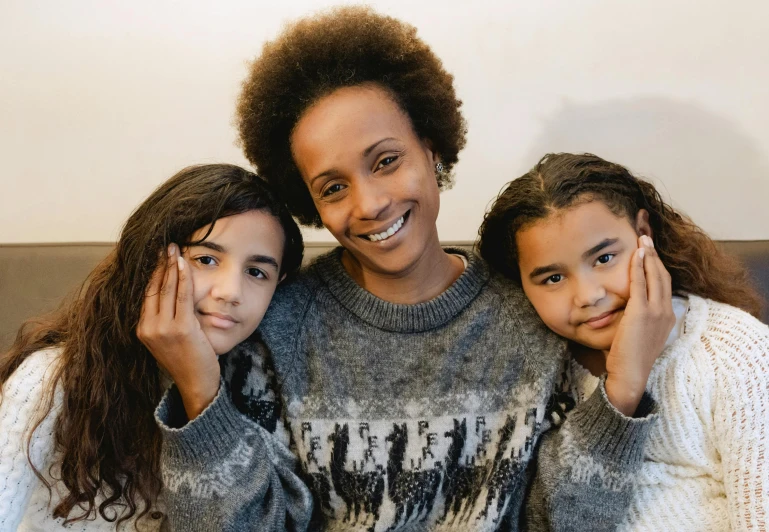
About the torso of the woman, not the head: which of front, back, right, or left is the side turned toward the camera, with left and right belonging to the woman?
front
